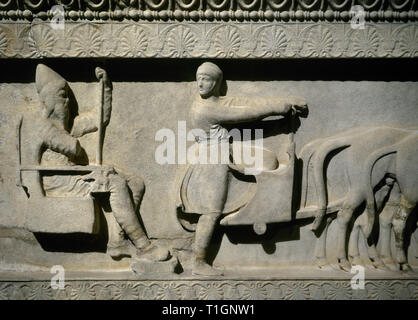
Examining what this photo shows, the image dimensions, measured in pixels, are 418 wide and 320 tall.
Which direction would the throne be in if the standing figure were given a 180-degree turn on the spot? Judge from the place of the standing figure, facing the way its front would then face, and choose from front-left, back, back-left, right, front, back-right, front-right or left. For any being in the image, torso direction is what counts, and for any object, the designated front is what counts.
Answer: front

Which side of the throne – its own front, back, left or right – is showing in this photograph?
right

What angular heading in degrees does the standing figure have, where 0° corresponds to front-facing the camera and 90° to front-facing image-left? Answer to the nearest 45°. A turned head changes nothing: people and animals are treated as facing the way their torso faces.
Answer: approximately 270°

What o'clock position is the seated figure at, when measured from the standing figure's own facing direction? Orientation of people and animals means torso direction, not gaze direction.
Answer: The seated figure is roughly at 6 o'clock from the standing figure.

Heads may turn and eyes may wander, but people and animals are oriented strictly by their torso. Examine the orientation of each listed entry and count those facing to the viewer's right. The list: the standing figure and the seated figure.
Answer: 2

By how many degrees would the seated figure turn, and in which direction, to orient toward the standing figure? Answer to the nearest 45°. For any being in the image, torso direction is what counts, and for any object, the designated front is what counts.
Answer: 0° — it already faces it

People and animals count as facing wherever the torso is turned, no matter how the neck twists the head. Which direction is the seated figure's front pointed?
to the viewer's right
